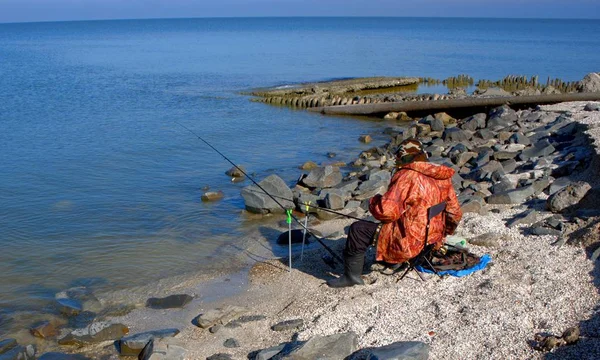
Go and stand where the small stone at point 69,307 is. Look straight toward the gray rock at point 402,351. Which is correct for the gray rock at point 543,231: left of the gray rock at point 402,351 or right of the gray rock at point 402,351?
left

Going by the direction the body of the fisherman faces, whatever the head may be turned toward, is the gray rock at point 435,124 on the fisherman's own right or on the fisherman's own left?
on the fisherman's own right

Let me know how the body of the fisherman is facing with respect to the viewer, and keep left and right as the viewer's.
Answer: facing away from the viewer and to the left of the viewer

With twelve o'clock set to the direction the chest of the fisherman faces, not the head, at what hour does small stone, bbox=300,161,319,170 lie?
The small stone is roughly at 1 o'clock from the fisherman.

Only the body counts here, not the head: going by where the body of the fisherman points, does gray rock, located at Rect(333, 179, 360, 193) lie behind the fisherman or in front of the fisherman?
in front

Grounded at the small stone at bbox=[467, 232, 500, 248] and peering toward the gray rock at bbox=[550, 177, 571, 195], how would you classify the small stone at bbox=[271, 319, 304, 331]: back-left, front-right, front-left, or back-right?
back-left

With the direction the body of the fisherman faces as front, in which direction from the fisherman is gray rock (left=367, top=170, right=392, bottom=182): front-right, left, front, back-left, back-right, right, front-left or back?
front-right

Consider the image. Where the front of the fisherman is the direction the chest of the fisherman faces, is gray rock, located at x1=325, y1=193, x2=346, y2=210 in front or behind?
in front

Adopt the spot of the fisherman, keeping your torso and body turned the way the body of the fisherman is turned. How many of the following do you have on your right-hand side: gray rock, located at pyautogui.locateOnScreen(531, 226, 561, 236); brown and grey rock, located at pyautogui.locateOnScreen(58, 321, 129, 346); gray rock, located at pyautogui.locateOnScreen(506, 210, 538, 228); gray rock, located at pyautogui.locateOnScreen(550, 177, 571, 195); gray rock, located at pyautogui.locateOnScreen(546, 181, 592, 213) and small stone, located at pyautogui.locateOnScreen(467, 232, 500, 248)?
5

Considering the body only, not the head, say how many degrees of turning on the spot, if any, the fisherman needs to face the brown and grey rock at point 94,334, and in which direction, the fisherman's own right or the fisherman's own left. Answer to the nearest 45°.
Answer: approximately 45° to the fisherman's own left

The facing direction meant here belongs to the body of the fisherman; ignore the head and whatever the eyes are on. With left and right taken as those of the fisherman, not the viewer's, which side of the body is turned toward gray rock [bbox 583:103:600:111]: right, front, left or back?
right

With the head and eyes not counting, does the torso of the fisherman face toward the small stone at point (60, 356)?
no

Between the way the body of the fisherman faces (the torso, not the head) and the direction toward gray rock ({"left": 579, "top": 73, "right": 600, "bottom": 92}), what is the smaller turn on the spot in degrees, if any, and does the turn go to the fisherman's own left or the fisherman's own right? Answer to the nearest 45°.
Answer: approximately 45° to the fisherman's own right

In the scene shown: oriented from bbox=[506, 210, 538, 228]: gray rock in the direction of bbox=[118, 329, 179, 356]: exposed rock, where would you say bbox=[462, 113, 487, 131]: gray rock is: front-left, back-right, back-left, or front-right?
back-right

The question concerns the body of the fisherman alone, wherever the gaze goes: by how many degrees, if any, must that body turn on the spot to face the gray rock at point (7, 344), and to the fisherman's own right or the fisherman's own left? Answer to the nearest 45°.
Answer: approximately 45° to the fisherman's own left

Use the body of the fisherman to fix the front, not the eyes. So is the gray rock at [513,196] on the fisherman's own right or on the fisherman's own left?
on the fisherman's own right

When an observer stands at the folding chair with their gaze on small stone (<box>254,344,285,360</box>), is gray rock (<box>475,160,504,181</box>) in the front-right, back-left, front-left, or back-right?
back-right

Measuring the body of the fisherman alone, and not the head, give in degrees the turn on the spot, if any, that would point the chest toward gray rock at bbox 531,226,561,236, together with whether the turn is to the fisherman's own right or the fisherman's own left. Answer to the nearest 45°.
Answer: approximately 90° to the fisherman's own right

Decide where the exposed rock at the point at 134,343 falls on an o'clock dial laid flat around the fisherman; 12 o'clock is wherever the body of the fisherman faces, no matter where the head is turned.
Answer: The exposed rock is roughly at 10 o'clock from the fisherman.
